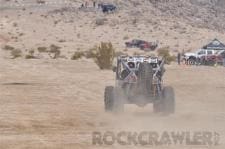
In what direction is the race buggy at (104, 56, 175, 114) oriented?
away from the camera
